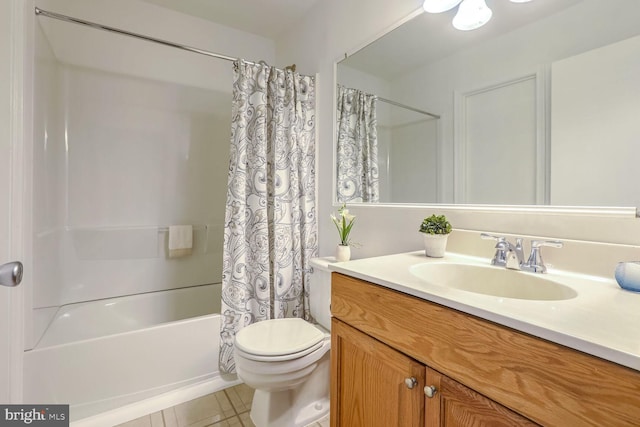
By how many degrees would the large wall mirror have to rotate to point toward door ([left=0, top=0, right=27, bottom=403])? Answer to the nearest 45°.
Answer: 0° — it already faces it

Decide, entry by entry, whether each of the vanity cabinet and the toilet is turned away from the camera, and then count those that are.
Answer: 0

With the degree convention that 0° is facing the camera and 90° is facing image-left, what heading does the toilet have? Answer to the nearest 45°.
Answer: approximately 45°

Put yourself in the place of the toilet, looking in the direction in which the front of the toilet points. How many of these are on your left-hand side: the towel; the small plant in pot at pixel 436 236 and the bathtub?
1

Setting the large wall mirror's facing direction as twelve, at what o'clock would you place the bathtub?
The bathtub is roughly at 1 o'clock from the large wall mirror.

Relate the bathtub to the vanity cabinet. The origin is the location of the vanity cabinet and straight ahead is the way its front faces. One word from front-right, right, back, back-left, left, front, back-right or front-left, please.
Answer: front-right

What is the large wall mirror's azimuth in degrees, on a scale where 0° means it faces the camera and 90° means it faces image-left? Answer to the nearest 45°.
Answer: approximately 45°

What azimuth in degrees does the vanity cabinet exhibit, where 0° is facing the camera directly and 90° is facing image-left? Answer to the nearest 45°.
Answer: approximately 45°

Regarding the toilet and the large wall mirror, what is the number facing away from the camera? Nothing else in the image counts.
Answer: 0

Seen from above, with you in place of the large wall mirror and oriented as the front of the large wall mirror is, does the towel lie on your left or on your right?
on your right

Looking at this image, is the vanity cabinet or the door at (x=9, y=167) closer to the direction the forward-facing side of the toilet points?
the door
